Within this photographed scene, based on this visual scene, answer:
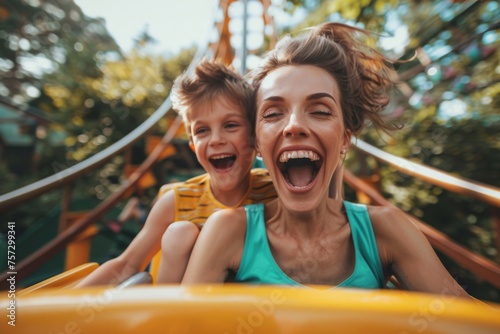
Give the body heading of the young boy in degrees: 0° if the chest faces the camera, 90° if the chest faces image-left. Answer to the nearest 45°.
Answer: approximately 0°

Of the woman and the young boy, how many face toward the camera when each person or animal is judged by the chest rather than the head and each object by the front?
2
